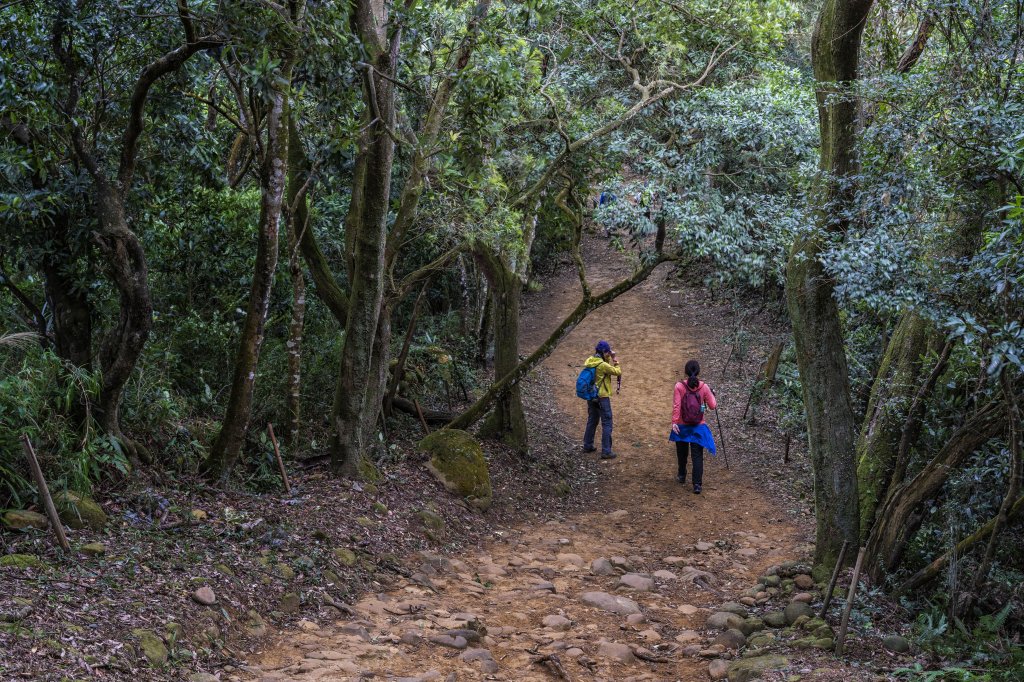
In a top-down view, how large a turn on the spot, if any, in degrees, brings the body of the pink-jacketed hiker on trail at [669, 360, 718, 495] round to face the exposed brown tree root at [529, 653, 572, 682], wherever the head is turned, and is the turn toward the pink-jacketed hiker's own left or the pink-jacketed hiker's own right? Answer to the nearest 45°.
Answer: approximately 180°

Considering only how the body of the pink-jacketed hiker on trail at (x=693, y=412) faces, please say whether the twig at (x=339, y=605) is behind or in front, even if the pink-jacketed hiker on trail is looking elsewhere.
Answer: behind

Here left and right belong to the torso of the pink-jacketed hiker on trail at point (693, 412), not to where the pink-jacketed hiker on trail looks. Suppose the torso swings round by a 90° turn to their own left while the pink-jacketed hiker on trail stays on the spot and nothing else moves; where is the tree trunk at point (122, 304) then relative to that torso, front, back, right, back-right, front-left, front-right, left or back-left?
front-left

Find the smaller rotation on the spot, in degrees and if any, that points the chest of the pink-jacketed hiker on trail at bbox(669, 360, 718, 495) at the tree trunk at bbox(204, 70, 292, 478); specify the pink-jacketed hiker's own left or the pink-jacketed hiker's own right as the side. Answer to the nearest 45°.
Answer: approximately 135° to the pink-jacketed hiker's own left

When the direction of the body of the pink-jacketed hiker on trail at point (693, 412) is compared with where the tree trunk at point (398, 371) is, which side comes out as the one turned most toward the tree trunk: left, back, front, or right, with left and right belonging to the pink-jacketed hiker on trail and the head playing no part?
left

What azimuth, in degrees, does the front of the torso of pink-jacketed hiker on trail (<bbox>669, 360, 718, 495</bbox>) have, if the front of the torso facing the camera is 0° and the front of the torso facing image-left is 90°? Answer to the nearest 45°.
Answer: approximately 180°

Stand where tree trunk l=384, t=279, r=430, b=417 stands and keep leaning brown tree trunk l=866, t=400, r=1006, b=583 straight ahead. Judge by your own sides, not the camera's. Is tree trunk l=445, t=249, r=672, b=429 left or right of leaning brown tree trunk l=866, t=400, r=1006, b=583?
left

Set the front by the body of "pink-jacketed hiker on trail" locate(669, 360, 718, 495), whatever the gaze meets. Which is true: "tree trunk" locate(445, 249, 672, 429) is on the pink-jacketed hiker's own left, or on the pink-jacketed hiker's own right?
on the pink-jacketed hiker's own left

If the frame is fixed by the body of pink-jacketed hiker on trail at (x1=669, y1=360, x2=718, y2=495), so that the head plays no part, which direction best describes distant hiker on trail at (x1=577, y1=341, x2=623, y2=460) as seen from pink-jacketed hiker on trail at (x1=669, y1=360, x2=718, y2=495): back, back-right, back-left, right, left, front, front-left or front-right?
front-left

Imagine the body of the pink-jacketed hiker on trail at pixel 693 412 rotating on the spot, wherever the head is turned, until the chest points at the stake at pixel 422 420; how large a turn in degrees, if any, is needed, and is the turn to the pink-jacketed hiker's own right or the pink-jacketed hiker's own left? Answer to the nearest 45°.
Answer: approximately 90° to the pink-jacketed hiker's own left

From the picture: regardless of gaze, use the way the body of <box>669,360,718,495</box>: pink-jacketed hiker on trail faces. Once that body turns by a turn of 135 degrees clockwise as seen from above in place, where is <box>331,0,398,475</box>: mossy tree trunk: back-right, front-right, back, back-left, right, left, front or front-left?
right
